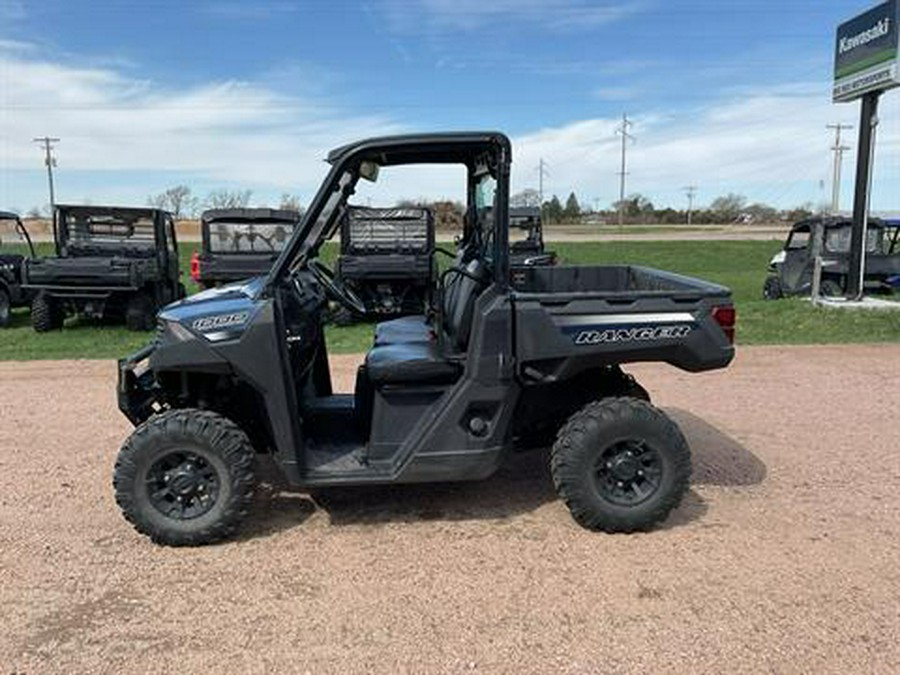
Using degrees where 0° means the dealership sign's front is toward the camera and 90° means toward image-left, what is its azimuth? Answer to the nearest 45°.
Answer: approximately 45°

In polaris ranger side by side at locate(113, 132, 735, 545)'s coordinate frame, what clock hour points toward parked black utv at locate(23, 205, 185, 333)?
The parked black utv is roughly at 2 o'clock from the polaris ranger side by side.

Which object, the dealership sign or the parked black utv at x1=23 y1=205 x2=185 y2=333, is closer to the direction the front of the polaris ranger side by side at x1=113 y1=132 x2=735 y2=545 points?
the parked black utv

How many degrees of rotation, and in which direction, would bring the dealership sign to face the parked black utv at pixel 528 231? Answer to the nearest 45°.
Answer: approximately 45° to its right

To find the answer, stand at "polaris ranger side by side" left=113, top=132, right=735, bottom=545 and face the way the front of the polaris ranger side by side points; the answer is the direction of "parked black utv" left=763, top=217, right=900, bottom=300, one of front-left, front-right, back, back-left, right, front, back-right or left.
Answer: back-right

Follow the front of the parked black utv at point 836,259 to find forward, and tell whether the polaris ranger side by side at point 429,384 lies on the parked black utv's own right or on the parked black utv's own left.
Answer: on the parked black utv's own left

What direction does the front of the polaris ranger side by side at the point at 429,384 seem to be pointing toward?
to the viewer's left

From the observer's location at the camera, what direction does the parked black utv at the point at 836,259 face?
facing to the left of the viewer

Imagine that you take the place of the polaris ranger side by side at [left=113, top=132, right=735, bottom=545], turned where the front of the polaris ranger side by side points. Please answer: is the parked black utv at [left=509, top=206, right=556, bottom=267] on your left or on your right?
on your right

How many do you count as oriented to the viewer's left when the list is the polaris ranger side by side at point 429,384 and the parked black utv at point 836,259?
2
